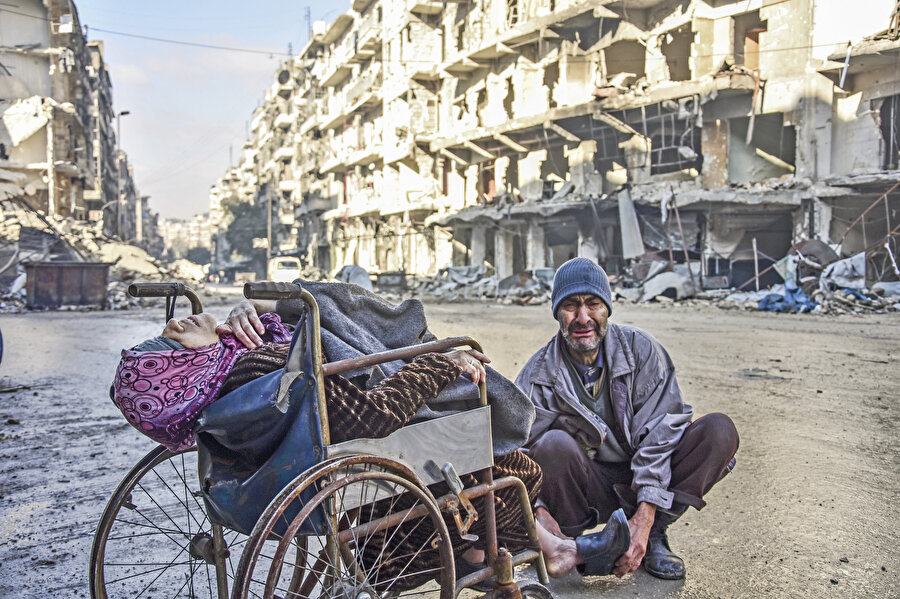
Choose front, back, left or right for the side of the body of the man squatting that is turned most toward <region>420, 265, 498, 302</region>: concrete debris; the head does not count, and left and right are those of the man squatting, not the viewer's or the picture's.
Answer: back

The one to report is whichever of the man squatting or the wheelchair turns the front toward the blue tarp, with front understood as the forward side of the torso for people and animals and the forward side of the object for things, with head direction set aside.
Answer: the wheelchair

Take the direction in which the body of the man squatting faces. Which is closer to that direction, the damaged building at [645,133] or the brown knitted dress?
the brown knitted dress

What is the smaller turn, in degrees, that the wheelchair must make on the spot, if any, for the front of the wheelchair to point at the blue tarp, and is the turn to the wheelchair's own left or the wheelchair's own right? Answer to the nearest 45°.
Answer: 0° — it already faces it

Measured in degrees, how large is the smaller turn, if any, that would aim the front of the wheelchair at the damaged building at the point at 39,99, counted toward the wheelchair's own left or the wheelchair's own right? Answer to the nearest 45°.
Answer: approximately 45° to the wheelchair's own left

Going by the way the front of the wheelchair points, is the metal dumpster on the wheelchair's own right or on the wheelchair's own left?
on the wheelchair's own left

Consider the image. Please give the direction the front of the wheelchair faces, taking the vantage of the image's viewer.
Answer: facing away from the viewer and to the right of the viewer

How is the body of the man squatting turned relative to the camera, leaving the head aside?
toward the camera

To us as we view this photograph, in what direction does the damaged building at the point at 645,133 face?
facing the viewer and to the left of the viewer

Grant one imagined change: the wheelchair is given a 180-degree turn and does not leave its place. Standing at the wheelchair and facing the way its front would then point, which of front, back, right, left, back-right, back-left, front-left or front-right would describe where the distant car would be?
back-right

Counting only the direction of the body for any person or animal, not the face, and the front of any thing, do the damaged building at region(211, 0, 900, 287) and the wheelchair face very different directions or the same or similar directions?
very different directions

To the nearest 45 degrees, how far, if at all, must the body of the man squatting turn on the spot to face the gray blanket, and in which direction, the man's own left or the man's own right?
approximately 45° to the man's own right

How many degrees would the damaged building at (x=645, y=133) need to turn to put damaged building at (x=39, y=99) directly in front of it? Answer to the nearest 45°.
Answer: approximately 45° to its right

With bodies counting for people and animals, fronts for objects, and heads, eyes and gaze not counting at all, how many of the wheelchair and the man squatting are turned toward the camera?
1
